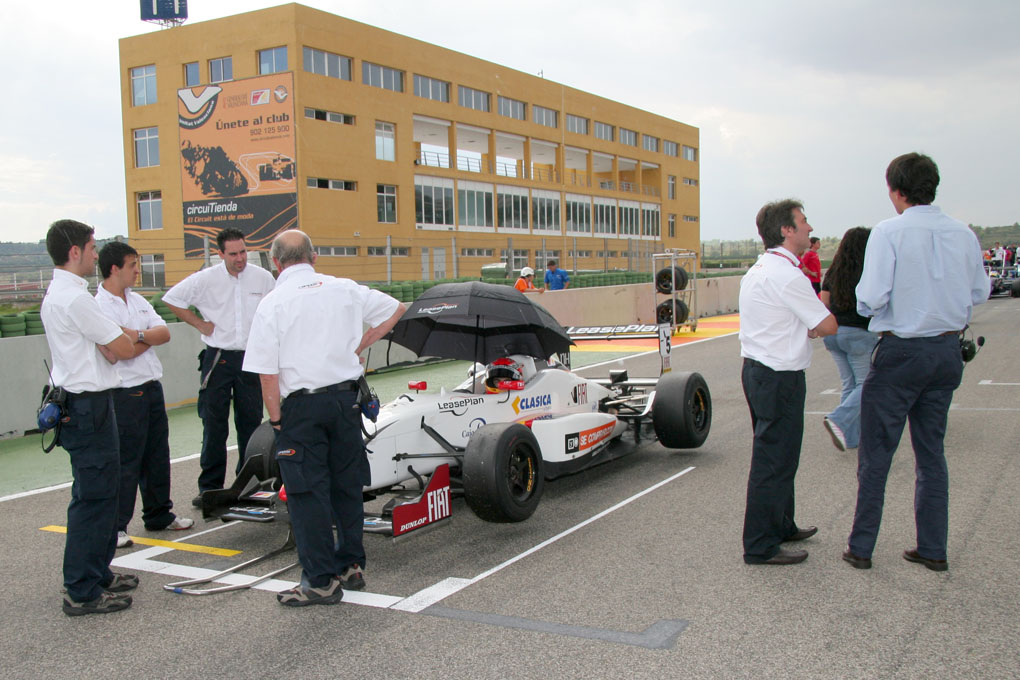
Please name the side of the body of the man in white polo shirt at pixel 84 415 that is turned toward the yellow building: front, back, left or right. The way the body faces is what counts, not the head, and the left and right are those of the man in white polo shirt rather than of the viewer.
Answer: left

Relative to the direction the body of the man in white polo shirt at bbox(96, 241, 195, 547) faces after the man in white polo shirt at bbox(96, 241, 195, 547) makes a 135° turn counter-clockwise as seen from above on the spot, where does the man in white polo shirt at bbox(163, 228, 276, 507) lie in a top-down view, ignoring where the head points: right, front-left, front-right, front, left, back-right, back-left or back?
front-right

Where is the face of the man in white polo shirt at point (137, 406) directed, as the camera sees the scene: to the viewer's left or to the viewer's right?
to the viewer's right

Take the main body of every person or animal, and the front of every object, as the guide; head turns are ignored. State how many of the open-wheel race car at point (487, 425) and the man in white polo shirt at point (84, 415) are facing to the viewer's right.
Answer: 1

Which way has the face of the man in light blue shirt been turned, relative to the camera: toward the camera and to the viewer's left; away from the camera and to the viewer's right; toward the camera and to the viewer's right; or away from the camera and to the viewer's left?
away from the camera and to the viewer's left

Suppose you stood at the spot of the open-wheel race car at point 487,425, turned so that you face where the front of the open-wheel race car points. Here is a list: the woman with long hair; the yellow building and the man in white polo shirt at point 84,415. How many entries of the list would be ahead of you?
1

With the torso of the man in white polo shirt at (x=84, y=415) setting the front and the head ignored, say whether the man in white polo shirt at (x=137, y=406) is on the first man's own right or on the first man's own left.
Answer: on the first man's own left

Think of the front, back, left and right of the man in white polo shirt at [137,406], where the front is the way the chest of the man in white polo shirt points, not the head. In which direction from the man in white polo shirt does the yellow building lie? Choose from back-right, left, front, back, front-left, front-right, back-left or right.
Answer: back-left

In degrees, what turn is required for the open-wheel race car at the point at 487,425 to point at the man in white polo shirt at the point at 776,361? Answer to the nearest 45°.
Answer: approximately 90° to its left

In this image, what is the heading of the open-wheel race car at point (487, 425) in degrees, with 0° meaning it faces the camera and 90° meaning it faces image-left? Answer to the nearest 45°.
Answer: approximately 45°

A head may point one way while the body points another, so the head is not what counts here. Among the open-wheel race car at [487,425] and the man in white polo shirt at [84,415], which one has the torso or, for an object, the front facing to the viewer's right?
the man in white polo shirt

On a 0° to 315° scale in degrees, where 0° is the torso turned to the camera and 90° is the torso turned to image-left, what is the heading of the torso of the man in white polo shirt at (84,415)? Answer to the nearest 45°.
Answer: approximately 270°

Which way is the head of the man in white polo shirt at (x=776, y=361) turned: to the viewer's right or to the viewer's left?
to the viewer's right

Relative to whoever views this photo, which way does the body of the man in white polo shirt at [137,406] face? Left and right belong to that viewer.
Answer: facing the viewer and to the right of the viewer
